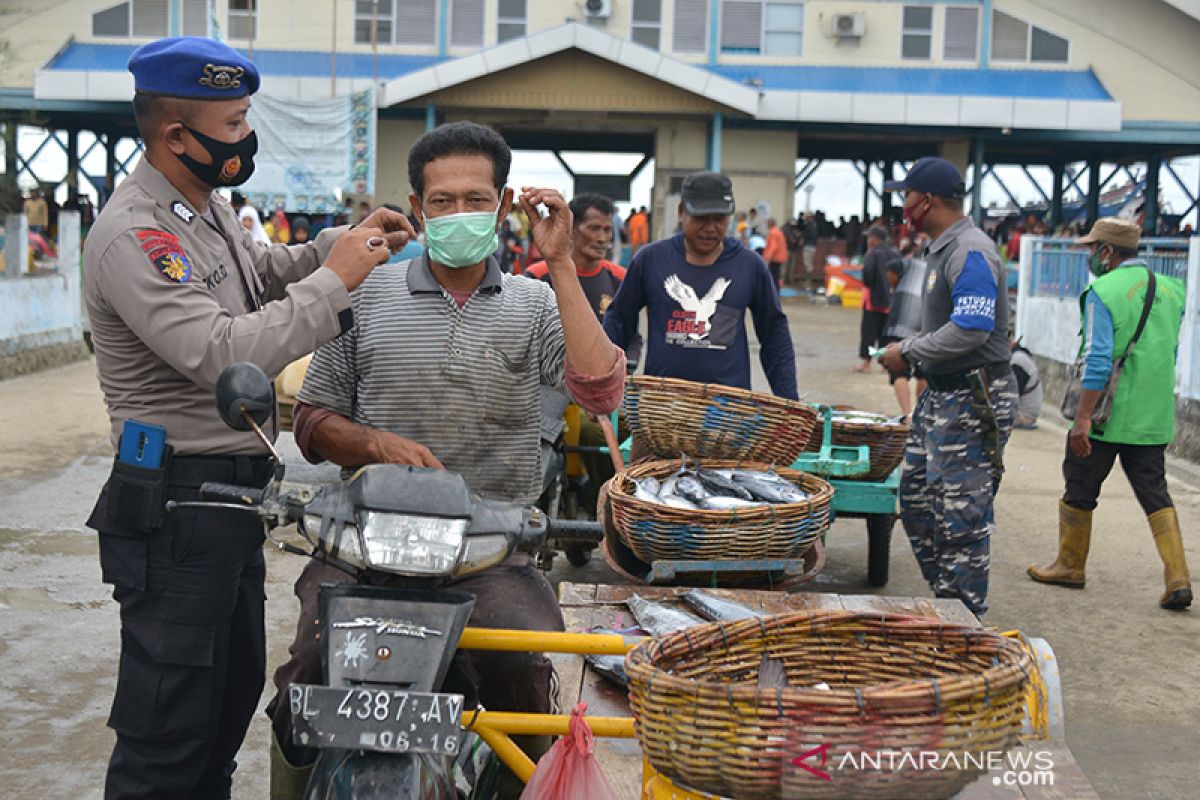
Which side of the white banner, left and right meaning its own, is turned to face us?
front

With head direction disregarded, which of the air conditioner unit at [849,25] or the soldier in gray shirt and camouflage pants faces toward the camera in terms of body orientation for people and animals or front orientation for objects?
the air conditioner unit

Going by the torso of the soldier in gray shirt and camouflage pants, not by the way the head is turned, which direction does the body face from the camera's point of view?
to the viewer's left

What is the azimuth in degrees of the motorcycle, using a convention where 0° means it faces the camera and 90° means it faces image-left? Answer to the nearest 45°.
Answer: approximately 0°

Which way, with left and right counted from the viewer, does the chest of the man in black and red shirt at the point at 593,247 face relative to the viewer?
facing the viewer and to the right of the viewer

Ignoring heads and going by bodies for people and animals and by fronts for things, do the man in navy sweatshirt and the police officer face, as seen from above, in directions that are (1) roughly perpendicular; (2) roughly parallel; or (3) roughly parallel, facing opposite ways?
roughly perpendicular

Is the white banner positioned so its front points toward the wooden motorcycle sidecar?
yes

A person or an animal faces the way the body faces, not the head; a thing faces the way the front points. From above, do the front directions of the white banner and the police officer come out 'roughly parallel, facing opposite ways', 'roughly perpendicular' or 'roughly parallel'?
roughly perpendicular

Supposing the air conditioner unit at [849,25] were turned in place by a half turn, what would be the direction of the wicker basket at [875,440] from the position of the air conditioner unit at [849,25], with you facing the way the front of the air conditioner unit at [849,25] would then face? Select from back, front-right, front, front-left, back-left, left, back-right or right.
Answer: back

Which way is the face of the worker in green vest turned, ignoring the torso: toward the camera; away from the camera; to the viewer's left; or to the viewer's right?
to the viewer's left

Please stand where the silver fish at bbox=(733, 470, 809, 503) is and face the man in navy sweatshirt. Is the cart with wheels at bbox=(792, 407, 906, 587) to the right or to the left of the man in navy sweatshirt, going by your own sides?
right

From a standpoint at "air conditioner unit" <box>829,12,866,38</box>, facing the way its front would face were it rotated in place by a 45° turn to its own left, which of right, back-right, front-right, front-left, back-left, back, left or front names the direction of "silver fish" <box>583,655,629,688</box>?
front-right

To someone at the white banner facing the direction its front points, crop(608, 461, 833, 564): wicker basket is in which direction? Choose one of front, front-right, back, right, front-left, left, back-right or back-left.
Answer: front

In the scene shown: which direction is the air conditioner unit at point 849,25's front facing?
toward the camera

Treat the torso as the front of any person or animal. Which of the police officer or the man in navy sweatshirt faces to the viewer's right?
the police officer

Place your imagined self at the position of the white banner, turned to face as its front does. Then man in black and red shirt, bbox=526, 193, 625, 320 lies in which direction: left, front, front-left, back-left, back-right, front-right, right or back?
front
